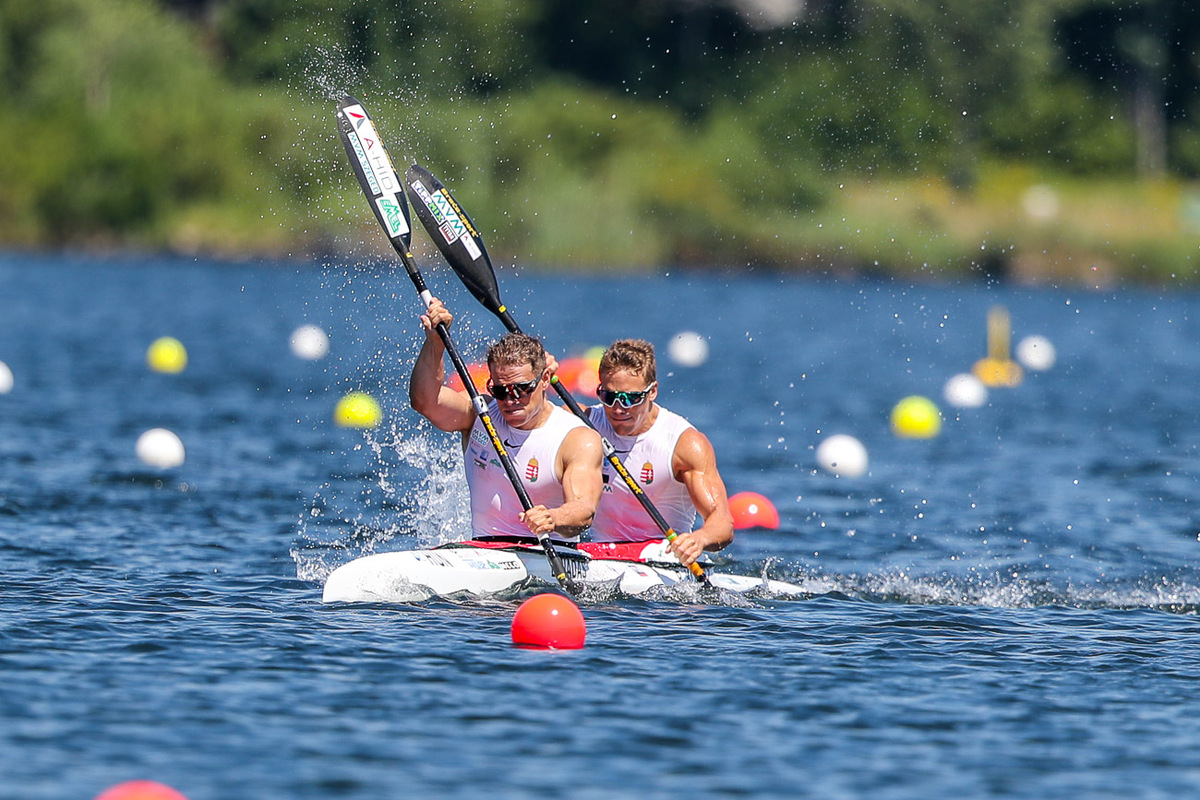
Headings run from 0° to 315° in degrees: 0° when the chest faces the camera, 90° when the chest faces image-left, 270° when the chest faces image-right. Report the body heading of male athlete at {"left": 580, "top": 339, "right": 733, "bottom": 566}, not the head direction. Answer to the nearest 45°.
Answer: approximately 45°

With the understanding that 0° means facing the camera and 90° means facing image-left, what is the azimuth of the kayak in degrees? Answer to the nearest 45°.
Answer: approximately 45°

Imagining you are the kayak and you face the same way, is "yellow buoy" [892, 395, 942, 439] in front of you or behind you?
behind

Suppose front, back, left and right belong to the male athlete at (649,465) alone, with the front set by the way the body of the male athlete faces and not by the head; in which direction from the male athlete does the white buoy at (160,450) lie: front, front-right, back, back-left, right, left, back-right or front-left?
right

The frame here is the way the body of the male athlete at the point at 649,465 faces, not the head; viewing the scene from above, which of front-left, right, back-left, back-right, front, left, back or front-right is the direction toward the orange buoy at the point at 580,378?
back-right

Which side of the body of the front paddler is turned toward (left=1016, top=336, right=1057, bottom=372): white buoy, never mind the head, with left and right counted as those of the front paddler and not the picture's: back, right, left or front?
back

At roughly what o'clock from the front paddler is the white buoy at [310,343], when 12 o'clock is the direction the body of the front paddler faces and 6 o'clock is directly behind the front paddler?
The white buoy is roughly at 4 o'clock from the front paddler.

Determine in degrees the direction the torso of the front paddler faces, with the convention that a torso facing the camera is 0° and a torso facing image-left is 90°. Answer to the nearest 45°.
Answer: approximately 45°

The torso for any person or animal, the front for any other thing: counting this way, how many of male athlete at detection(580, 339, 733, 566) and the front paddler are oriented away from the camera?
0

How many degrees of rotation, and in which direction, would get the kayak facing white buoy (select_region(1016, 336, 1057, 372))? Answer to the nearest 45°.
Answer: approximately 180°

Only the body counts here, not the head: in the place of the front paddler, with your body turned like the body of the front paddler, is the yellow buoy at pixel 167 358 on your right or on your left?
on your right
